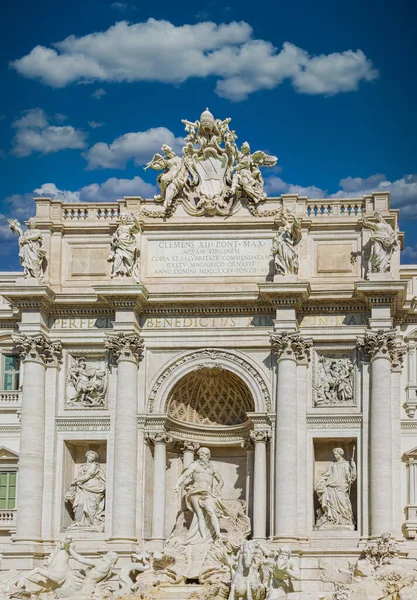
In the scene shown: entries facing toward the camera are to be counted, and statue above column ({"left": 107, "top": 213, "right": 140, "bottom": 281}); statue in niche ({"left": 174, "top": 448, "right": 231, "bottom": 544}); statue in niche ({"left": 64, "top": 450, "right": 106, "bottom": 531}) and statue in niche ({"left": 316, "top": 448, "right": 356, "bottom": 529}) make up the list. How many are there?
4

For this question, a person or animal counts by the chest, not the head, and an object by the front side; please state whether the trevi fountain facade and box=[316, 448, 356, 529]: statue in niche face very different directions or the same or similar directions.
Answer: same or similar directions

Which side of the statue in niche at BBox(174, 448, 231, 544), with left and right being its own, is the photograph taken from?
front

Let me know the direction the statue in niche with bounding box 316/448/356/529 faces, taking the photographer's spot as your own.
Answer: facing the viewer

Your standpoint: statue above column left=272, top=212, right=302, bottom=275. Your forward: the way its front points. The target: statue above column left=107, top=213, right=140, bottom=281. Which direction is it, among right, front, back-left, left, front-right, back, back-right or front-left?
right

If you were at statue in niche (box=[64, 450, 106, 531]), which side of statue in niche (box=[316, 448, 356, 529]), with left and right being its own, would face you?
right

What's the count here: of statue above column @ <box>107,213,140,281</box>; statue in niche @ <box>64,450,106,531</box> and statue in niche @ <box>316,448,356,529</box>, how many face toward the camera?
3

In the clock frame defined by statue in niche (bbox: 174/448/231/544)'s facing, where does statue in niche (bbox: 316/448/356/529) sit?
statue in niche (bbox: 316/448/356/529) is roughly at 9 o'clock from statue in niche (bbox: 174/448/231/544).

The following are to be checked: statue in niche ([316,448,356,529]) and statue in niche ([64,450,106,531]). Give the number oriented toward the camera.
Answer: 2

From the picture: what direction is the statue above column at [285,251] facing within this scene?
toward the camera

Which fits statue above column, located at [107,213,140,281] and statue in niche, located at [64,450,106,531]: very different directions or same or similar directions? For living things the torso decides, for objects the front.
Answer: same or similar directions

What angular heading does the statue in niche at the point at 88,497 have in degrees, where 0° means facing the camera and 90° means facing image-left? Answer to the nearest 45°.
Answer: approximately 0°
